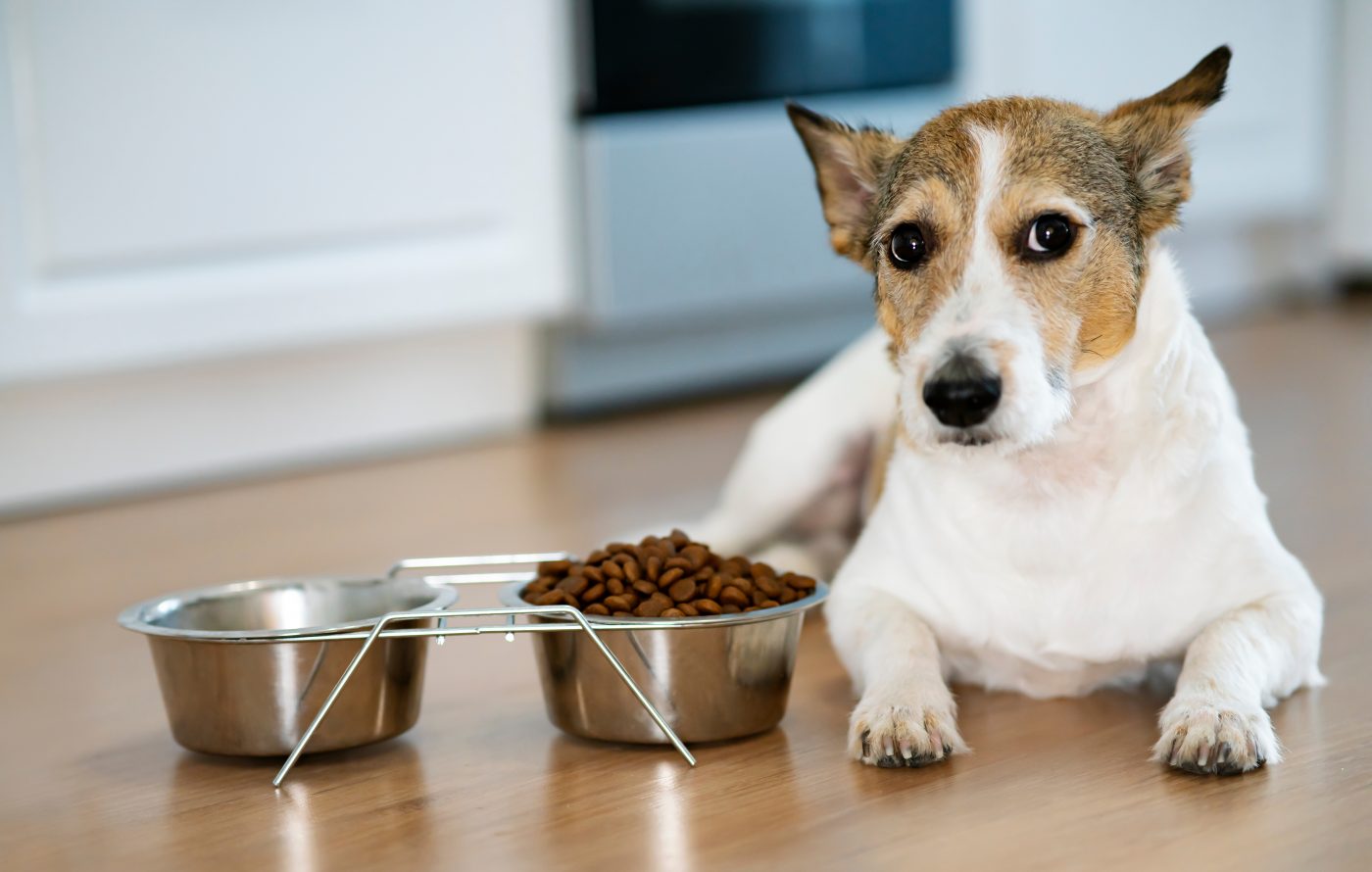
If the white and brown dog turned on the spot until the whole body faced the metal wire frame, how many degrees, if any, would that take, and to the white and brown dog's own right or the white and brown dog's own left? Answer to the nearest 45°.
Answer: approximately 45° to the white and brown dog's own right

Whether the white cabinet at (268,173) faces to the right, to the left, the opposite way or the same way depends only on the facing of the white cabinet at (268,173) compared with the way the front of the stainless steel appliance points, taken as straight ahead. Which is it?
the same way

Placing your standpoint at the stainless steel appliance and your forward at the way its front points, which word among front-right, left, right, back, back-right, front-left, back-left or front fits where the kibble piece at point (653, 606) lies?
front-right

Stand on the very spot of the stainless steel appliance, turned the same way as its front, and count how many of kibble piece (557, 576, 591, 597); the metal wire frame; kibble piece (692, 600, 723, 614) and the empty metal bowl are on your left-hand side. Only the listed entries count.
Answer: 0

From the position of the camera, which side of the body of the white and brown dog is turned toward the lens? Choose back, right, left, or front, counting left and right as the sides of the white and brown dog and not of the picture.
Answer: front

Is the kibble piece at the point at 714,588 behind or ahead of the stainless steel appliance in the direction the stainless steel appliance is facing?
ahead

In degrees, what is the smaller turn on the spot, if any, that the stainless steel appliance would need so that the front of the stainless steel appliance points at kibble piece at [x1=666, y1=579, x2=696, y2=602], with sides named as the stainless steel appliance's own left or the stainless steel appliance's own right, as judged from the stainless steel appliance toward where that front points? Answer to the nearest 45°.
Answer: approximately 45° to the stainless steel appliance's own right

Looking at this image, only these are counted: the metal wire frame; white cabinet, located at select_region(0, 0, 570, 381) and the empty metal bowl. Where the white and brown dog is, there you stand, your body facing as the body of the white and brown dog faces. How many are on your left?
0

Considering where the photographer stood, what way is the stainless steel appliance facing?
facing the viewer and to the right of the viewer

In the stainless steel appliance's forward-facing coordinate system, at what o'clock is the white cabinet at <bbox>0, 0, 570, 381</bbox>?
The white cabinet is roughly at 3 o'clock from the stainless steel appliance.

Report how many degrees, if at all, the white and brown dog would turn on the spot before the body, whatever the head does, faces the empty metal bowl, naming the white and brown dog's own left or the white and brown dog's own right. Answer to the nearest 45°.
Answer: approximately 90° to the white and brown dog's own right

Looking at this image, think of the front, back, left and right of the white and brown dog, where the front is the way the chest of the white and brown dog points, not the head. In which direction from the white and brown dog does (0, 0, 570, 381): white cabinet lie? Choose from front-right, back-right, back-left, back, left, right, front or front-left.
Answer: back-right

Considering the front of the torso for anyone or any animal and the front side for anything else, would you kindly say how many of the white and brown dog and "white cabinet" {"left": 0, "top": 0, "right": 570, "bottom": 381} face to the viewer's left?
0
